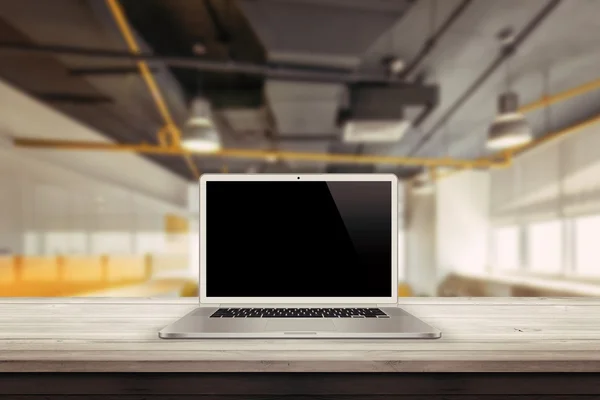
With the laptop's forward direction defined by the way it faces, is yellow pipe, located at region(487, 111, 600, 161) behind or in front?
behind

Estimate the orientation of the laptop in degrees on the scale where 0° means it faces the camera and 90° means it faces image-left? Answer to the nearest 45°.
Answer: approximately 0°

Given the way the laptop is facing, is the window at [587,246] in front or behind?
behind
